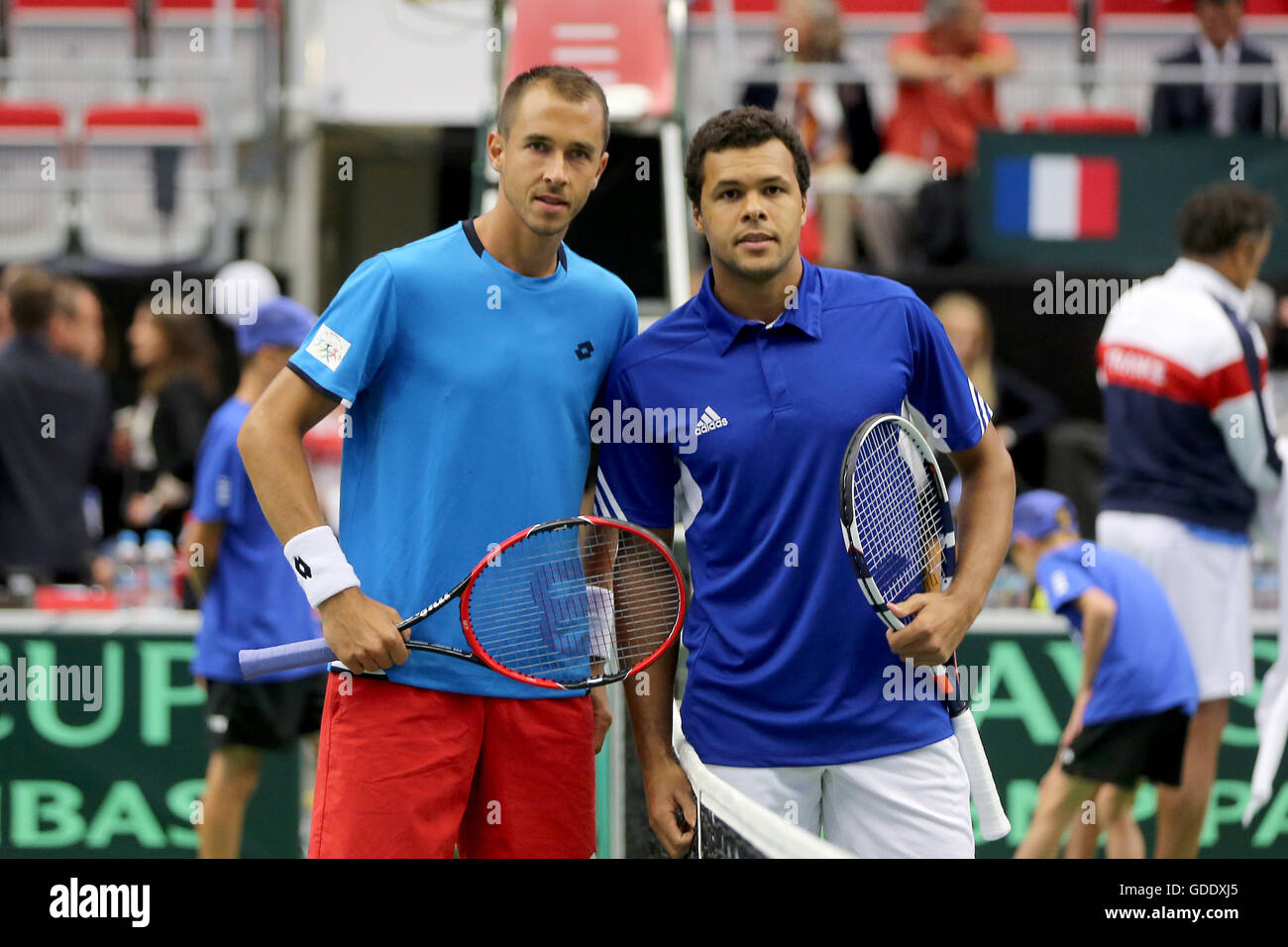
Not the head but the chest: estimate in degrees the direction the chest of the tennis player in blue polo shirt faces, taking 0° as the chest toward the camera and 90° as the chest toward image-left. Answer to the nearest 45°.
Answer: approximately 0°

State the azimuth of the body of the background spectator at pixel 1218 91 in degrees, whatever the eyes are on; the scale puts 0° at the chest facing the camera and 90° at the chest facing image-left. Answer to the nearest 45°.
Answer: approximately 0°

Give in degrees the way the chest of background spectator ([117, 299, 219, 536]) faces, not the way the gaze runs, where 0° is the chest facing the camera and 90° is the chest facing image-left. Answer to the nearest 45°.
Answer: approximately 90°

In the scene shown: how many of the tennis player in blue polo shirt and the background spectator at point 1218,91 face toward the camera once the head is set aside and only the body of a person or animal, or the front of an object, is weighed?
2

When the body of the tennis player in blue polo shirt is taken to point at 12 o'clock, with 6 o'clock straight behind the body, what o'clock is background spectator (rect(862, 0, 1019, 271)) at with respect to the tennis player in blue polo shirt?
The background spectator is roughly at 6 o'clock from the tennis player in blue polo shirt.

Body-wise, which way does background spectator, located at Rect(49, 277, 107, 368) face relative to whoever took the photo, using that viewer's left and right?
facing the viewer and to the right of the viewer
